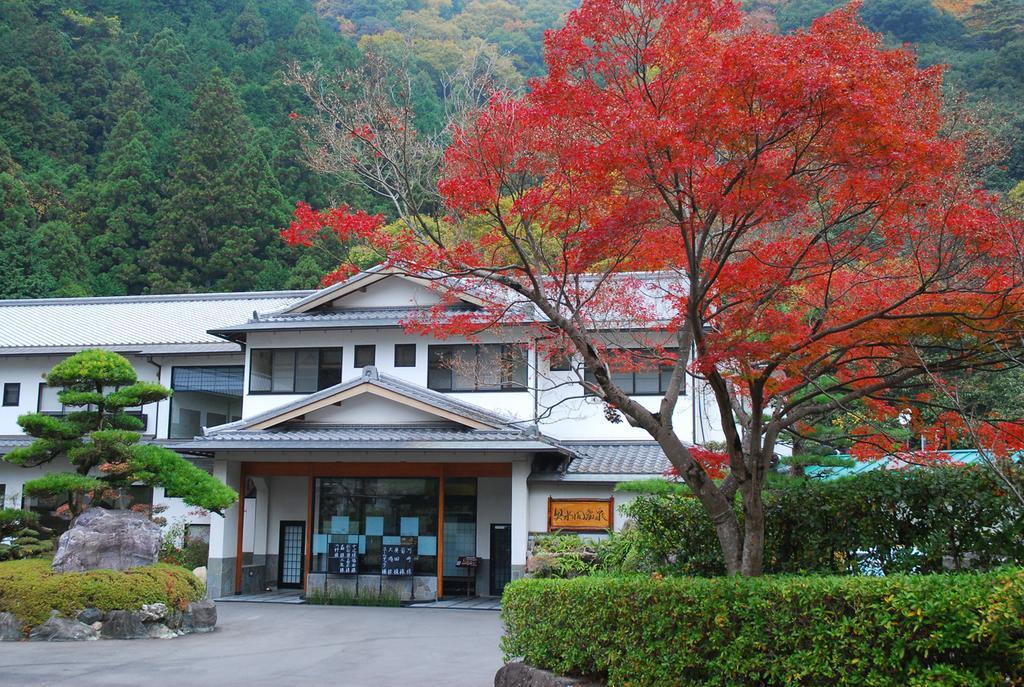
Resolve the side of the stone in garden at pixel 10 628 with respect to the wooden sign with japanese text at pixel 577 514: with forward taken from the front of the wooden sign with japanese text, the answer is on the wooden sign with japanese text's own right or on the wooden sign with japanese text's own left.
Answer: on the wooden sign with japanese text's own right

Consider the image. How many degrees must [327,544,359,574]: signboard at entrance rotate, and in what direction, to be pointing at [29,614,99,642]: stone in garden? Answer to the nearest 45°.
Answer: approximately 45° to its right

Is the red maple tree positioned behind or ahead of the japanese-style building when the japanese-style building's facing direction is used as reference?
ahead

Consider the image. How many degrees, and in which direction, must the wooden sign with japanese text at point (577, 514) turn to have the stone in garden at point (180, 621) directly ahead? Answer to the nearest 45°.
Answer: approximately 45° to its right

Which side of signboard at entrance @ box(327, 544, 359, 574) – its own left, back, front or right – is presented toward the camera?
front

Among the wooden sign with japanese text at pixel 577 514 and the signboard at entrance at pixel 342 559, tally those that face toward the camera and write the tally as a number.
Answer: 2

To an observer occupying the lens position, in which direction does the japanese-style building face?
facing the viewer

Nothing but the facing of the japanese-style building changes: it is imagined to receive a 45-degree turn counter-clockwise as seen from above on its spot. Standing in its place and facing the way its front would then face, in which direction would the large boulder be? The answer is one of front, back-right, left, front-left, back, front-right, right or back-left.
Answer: right

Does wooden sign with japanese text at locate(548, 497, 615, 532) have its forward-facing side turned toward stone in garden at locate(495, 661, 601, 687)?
yes

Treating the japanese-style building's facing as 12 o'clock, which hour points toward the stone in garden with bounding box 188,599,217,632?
The stone in garden is roughly at 1 o'clock from the japanese-style building.

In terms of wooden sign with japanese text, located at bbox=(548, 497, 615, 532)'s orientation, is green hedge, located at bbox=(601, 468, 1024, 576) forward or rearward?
forward

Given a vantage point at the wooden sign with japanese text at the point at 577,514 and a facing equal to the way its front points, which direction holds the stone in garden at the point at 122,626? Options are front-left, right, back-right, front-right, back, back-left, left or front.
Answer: front-right
